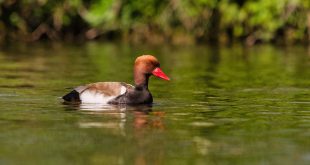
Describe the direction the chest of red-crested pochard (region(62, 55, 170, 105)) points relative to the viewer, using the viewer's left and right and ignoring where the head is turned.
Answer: facing to the right of the viewer
